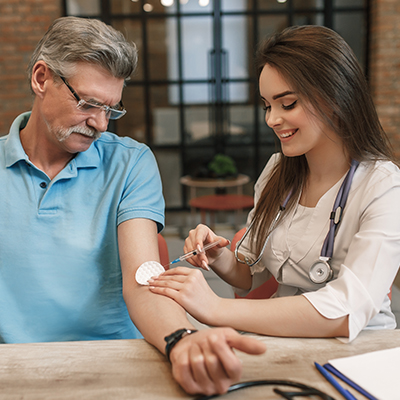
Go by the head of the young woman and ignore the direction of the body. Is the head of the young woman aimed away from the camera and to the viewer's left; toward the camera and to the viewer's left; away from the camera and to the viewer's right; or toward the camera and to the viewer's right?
toward the camera and to the viewer's left

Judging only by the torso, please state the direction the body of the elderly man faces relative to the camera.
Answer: toward the camera

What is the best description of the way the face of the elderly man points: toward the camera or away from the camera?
toward the camera

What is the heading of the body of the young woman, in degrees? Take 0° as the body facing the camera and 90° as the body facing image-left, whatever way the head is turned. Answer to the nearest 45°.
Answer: approximately 45°

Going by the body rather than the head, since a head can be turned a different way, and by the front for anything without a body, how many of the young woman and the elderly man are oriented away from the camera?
0
